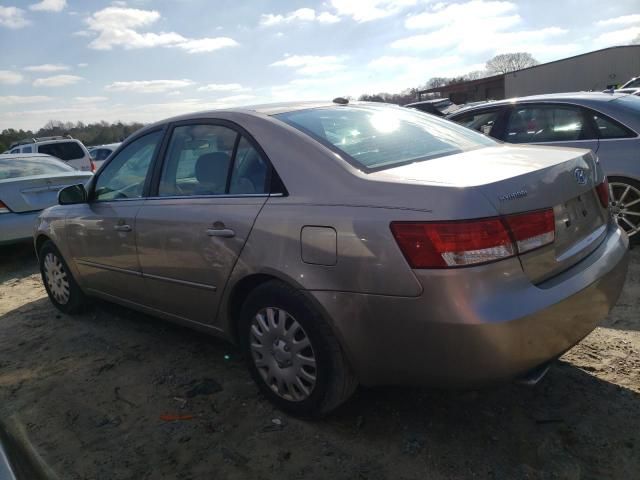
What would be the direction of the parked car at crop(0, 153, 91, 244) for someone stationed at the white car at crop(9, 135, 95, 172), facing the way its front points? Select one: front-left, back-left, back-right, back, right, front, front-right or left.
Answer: back-left

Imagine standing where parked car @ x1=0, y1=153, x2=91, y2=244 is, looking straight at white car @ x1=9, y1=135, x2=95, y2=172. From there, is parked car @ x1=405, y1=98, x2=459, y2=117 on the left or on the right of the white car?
right

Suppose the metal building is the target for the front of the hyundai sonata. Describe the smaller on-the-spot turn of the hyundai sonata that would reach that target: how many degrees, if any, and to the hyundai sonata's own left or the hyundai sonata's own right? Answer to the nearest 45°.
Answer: approximately 90° to the hyundai sonata's own right

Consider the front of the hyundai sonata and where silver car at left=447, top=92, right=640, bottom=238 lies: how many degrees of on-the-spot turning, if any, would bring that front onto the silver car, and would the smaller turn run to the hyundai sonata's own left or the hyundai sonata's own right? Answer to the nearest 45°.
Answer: approximately 90° to the hyundai sonata's own right

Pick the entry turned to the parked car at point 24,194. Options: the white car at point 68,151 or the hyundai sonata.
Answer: the hyundai sonata

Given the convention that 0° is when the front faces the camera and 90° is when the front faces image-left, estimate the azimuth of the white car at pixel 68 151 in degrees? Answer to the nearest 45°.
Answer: approximately 135°

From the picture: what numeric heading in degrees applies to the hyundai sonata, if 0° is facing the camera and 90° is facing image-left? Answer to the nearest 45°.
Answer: approximately 135°
